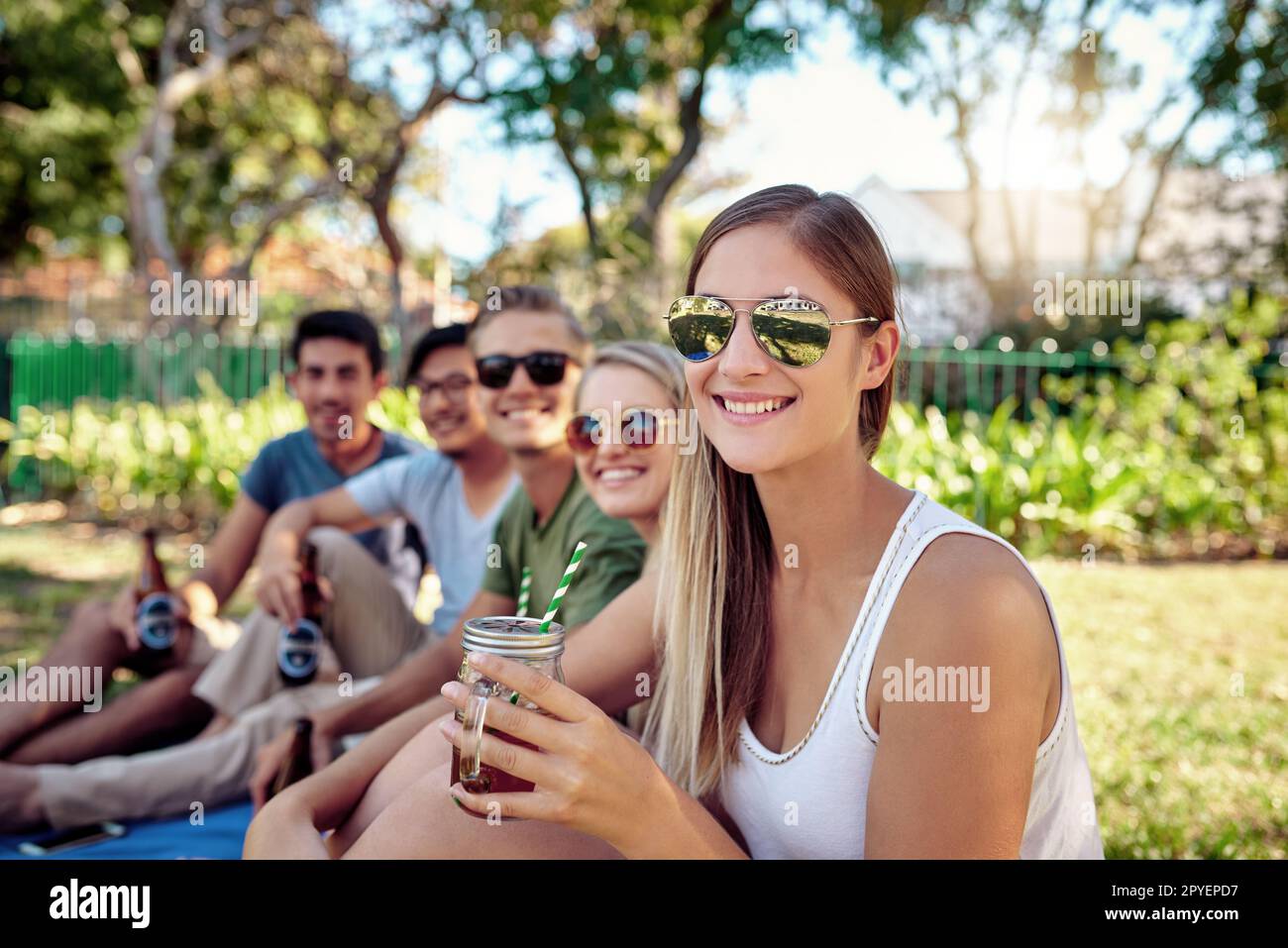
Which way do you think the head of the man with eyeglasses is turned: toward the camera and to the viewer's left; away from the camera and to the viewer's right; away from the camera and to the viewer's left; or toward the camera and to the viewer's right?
toward the camera and to the viewer's right

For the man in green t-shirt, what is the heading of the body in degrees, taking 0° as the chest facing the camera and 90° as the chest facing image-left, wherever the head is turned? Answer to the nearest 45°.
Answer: approximately 45°

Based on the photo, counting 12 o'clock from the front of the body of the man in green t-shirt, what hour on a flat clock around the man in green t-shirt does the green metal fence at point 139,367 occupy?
The green metal fence is roughly at 4 o'clock from the man in green t-shirt.

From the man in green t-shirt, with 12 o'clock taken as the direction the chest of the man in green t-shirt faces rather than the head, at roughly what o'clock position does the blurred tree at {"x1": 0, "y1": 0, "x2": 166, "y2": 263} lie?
The blurred tree is roughly at 4 o'clock from the man in green t-shirt.

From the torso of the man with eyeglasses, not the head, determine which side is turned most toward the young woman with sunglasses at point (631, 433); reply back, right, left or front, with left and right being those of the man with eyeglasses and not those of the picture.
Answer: left

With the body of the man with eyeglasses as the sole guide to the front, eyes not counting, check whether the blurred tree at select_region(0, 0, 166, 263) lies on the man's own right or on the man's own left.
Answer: on the man's own right

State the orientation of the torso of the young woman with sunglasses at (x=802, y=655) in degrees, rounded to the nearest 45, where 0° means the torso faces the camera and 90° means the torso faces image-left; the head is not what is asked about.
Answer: approximately 45°

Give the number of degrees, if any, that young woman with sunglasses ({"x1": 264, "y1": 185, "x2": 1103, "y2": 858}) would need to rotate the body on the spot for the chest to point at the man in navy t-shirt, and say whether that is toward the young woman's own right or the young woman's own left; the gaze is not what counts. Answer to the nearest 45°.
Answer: approximately 90° to the young woman's own right
